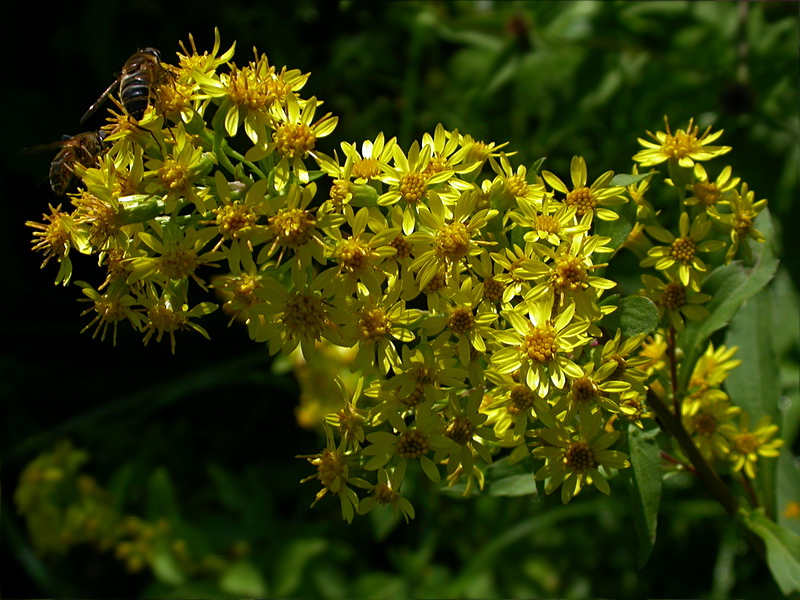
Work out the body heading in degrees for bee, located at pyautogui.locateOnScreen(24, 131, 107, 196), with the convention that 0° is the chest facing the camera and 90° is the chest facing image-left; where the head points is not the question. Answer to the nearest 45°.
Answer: approximately 270°

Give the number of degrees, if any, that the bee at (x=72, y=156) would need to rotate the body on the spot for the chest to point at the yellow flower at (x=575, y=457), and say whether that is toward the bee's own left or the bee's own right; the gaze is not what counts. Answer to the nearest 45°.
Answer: approximately 45° to the bee's own right
